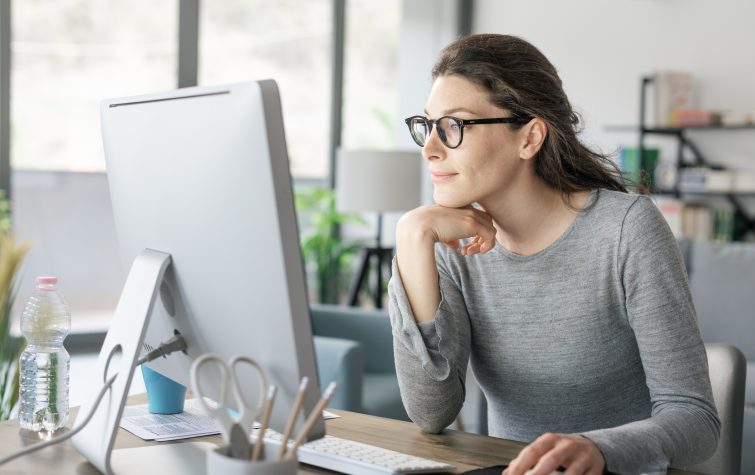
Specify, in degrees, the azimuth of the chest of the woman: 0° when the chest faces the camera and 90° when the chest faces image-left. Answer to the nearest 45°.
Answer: approximately 45°

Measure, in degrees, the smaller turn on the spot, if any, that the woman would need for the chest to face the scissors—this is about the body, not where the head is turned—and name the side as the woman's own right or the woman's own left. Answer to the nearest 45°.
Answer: approximately 45° to the woman's own left

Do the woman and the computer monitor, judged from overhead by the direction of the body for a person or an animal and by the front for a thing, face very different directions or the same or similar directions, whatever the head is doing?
very different directions

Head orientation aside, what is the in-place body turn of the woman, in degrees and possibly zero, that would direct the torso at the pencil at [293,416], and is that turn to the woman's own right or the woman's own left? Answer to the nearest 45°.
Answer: approximately 45° to the woman's own left

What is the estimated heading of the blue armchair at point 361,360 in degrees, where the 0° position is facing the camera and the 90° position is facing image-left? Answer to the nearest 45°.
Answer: approximately 315°

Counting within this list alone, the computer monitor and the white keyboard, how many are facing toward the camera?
0

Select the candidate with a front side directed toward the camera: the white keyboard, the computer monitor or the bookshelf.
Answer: the bookshelf

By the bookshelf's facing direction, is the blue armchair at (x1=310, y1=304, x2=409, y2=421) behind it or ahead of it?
ahead

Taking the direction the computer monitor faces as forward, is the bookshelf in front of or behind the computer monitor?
in front

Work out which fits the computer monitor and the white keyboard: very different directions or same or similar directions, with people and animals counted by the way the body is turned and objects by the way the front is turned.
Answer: same or similar directions

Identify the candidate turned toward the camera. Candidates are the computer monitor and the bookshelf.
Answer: the bookshelf

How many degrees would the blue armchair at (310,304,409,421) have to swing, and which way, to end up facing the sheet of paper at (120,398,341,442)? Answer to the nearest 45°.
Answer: approximately 45° to its right

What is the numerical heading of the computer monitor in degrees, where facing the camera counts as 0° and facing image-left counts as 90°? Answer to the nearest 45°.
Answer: approximately 225°

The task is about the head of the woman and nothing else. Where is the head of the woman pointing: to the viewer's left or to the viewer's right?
to the viewer's left

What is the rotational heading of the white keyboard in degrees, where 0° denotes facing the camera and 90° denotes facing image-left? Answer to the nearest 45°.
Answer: approximately 225°

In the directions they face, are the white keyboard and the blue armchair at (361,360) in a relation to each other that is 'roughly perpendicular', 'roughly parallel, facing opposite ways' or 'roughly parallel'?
roughly perpendicular

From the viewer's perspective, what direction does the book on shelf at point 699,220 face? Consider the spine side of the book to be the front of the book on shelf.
toward the camera

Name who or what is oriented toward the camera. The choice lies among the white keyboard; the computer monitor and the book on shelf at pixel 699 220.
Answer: the book on shelf

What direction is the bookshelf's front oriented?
toward the camera
